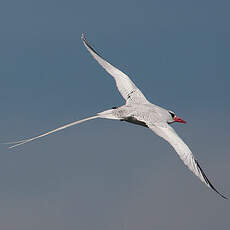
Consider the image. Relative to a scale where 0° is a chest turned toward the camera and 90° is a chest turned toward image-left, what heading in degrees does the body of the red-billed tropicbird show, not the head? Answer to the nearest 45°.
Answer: approximately 270°
